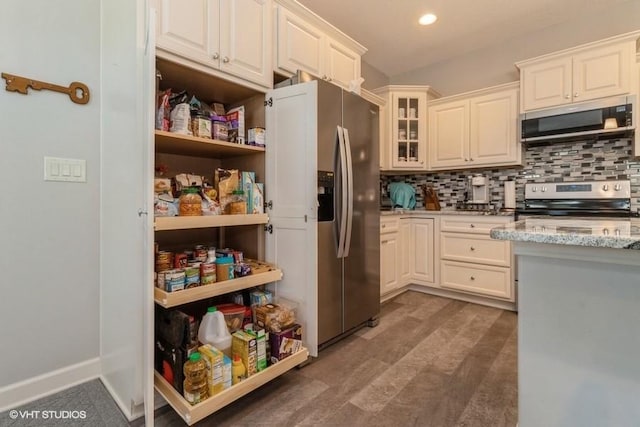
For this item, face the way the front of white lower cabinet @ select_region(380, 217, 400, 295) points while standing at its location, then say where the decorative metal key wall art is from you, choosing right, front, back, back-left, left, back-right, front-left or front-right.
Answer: right

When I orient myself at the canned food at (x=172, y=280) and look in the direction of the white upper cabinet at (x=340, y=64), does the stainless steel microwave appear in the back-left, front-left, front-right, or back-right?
front-right

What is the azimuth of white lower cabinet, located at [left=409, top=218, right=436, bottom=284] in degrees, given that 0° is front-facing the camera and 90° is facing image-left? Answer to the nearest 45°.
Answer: approximately 45°

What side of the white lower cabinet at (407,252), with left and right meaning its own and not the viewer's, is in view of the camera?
front

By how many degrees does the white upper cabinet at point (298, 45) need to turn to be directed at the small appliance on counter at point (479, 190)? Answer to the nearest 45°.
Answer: approximately 90° to its left

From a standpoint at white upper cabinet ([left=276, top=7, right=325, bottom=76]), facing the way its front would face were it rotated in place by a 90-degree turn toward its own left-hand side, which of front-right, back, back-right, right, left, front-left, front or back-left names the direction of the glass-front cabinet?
front

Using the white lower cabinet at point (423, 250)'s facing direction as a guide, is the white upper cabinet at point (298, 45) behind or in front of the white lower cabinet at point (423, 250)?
in front

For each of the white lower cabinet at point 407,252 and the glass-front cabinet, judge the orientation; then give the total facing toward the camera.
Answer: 2

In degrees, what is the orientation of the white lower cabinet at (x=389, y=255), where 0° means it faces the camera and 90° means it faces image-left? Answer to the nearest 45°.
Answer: approximately 315°

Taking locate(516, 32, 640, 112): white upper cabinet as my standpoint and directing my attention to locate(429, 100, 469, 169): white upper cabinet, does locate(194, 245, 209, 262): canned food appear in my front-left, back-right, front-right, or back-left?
front-left

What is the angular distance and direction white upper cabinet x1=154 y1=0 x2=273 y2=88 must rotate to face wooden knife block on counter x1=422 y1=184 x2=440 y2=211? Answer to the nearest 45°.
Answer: approximately 90° to its left

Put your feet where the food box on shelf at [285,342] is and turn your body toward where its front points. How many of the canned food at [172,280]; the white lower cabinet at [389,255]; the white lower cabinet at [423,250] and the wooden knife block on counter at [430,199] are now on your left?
3

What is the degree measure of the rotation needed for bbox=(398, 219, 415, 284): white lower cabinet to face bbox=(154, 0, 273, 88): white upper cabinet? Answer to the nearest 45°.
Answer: approximately 90° to its right

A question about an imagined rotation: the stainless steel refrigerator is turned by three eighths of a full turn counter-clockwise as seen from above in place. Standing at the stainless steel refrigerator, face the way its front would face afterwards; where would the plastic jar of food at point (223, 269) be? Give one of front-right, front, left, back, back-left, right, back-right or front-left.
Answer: back-left

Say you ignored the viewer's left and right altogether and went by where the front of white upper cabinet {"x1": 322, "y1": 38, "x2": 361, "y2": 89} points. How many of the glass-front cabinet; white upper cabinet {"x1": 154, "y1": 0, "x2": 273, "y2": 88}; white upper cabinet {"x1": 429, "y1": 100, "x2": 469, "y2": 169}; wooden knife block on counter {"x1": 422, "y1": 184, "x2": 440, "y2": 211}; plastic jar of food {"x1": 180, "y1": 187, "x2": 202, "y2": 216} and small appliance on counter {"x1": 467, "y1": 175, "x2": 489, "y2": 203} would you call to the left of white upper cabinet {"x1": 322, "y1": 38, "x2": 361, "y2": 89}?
4

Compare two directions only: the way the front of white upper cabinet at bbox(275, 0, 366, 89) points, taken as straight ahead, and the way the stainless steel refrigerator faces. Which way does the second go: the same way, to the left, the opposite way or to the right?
the same way

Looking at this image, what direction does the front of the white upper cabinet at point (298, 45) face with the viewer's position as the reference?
facing the viewer and to the right of the viewer
